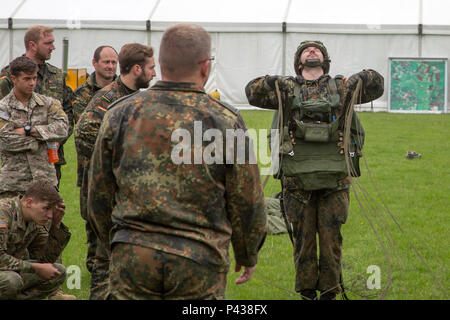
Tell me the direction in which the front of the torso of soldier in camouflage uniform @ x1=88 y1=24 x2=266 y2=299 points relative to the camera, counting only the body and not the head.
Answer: away from the camera

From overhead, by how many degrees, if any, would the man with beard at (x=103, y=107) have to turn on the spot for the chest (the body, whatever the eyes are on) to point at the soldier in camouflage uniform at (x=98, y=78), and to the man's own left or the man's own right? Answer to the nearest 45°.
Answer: approximately 90° to the man's own left

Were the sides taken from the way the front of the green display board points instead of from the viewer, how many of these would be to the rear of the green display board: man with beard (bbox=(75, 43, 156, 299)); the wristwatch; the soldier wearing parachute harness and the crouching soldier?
0

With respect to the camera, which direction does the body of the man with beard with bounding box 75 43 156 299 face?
to the viewer's right

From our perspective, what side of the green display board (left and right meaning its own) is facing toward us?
front

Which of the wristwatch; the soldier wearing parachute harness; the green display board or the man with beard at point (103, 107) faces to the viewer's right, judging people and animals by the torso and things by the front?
the man with beard

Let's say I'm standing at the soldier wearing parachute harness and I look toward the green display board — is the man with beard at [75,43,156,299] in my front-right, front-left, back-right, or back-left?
back-left

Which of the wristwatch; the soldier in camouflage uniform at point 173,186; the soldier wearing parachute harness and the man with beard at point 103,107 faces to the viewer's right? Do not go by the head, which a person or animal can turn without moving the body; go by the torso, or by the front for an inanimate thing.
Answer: the man with beard

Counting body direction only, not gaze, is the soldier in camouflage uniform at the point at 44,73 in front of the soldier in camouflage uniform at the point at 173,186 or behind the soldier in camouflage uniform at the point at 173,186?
in front

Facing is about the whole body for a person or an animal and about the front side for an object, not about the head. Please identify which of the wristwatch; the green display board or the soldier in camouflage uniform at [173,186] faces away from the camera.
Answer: the soldier in camouflage uniform

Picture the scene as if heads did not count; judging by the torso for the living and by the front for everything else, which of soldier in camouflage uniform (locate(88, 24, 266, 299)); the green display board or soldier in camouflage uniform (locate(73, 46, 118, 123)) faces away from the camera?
soldier in camouflage uniform (locate(88, 24, 266, 299))

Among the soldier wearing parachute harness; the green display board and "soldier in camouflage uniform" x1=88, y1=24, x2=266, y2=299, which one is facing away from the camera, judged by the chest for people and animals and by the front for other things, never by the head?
the soldier in camouflage uniform

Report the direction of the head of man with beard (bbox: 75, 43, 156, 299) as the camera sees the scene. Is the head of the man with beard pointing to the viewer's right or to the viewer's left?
to the viewer's right

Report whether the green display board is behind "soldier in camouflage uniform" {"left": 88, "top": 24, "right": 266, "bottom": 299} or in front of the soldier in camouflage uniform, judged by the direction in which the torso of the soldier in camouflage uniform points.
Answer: in front

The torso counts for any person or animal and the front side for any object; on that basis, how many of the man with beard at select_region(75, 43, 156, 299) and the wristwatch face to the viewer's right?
1

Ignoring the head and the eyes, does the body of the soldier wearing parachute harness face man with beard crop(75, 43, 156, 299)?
no

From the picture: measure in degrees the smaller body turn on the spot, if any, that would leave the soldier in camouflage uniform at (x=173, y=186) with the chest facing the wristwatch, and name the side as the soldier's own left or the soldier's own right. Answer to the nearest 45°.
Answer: approximately 45° to the soldier's own left

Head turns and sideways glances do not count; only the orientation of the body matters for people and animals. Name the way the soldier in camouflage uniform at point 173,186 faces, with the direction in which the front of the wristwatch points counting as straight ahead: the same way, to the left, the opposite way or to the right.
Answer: the opposite way

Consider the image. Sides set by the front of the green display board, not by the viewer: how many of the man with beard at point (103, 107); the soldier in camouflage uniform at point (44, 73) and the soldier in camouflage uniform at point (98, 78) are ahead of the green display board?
3

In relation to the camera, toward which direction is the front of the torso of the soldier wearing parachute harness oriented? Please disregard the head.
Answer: toward the camera
